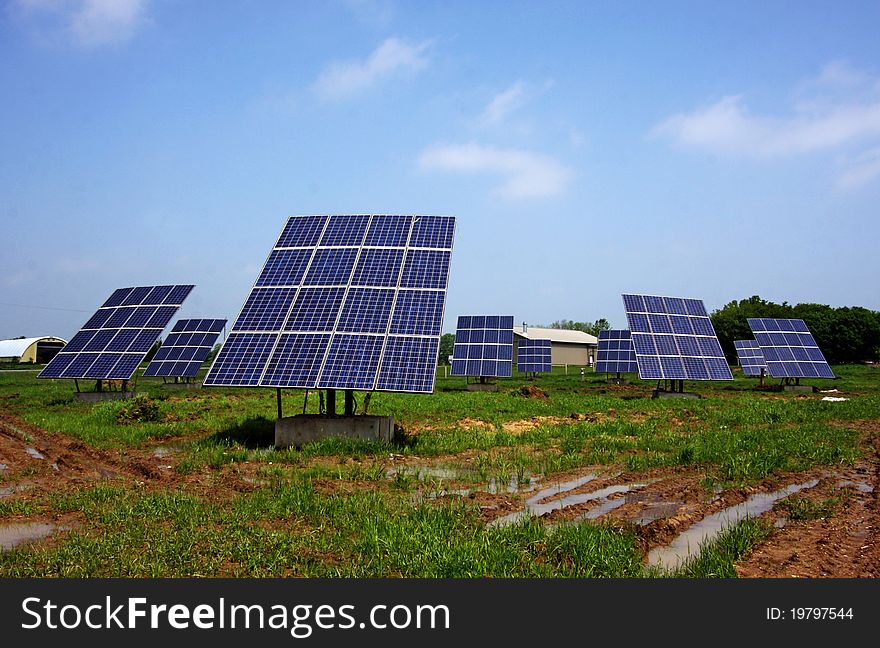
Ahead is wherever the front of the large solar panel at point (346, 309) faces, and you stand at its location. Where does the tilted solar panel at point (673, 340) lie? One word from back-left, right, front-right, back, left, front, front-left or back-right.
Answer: back-left

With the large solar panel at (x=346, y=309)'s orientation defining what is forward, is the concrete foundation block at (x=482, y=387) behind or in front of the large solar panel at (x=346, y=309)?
behind

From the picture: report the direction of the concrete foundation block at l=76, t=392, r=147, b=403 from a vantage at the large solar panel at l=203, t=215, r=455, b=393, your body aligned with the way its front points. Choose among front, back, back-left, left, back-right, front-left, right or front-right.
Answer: back-right

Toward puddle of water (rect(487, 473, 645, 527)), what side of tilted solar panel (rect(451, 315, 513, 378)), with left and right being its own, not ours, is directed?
front

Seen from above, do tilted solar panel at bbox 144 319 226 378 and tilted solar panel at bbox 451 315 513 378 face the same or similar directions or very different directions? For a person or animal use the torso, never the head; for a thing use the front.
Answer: same or similar directions

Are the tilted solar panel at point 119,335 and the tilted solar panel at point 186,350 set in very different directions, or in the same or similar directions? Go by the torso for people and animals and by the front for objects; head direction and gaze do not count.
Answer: same or similar directions

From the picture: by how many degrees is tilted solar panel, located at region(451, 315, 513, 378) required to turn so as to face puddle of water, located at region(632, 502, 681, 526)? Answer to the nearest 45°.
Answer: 0° — it already faces it

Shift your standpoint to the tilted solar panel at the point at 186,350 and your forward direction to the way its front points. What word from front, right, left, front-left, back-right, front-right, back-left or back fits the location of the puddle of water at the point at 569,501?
front-left

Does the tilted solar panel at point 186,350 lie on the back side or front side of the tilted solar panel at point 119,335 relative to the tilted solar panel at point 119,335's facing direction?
on the back side

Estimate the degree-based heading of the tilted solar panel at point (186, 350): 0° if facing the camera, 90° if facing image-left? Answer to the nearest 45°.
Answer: approximately 45°

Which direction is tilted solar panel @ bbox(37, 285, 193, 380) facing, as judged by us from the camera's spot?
facing the viewer and to the left of the viewer

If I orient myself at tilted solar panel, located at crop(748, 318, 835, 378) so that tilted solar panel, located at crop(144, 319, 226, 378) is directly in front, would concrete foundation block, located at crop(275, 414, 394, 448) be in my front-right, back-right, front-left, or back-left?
front-left

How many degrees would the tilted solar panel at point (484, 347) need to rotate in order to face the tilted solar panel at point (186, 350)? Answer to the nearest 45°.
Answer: approximately 90° to its right

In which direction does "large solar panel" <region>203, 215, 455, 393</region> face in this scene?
toward the camera

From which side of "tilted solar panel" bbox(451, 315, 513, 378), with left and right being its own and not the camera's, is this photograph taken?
front

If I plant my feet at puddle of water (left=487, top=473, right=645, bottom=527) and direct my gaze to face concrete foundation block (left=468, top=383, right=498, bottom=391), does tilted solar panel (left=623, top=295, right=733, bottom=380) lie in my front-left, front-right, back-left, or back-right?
front-right
